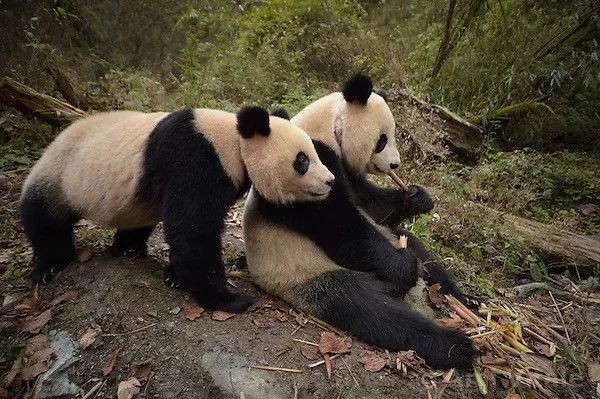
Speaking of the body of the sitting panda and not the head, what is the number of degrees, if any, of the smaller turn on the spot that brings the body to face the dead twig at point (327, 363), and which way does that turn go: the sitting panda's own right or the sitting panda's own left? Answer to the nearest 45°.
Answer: approximately 90° to the sitting panda's own right

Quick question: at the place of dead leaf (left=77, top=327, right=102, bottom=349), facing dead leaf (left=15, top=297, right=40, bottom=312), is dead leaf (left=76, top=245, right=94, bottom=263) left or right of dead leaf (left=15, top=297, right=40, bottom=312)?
right

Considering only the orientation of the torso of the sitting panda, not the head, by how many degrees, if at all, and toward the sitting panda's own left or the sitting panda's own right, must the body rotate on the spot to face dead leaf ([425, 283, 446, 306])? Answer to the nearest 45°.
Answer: approximately 45° to the sitting panda's own left

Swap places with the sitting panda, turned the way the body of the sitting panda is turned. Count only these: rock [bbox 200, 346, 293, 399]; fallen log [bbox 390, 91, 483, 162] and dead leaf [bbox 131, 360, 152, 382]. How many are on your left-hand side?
1

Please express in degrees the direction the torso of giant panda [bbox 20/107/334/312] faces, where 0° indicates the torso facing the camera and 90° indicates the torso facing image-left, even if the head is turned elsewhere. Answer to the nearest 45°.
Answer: approximately 270°

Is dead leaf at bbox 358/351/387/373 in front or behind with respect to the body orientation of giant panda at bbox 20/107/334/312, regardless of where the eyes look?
in front

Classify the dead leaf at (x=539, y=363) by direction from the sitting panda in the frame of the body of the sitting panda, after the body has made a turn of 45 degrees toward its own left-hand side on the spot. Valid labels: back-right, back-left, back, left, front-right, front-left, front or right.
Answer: front-right

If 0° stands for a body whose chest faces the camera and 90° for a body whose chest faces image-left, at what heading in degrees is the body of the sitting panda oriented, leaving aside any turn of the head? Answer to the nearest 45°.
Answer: approximately 270°

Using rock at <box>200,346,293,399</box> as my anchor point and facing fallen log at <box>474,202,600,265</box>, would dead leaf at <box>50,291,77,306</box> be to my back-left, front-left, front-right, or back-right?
back-left

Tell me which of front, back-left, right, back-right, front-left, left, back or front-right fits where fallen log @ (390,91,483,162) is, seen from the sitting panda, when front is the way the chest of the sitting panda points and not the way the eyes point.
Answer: left
